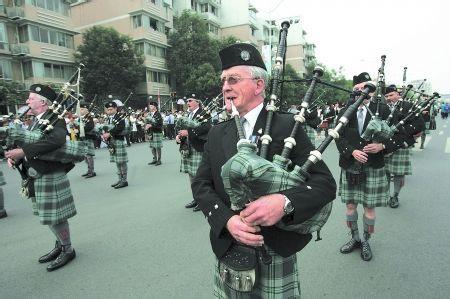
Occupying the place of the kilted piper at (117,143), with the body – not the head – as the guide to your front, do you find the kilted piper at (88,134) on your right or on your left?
on your right

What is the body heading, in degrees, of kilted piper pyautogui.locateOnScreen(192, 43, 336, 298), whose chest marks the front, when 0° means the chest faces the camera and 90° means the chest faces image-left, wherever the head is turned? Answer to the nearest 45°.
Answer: approximately 45°

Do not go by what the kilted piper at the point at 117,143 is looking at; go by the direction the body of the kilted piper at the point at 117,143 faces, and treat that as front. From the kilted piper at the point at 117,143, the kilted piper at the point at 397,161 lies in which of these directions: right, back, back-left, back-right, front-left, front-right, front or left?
back-left

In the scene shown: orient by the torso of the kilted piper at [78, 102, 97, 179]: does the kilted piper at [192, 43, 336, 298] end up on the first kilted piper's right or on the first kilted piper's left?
on the first kilted piper's left
